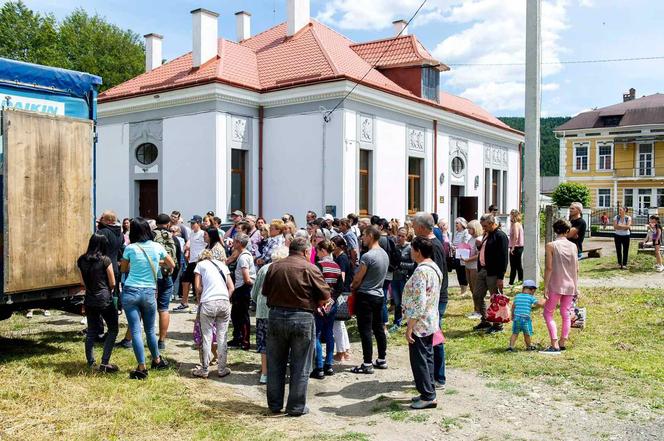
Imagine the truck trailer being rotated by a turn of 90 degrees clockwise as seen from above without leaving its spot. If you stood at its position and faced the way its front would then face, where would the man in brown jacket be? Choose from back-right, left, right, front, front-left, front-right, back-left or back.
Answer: right

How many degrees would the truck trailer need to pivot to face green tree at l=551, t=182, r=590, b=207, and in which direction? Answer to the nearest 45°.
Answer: approximately 90° to its right

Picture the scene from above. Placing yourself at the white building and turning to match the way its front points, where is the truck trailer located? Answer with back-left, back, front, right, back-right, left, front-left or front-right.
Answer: front-right

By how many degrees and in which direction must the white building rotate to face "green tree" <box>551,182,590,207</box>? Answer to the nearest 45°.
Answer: approximately 90° to its left

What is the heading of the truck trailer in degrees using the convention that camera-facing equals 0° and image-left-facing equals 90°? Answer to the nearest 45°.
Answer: approximately 135°

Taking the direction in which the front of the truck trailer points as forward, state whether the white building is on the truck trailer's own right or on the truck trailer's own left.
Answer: on the truck trailer's own right

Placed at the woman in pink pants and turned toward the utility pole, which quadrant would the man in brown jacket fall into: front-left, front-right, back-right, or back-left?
back-left

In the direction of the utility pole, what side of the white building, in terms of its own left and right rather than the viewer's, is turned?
front

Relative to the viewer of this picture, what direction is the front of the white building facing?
facing the viewer and to the right of the viewer

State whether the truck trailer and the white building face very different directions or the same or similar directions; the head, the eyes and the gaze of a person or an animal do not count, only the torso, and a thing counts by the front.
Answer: very different directions

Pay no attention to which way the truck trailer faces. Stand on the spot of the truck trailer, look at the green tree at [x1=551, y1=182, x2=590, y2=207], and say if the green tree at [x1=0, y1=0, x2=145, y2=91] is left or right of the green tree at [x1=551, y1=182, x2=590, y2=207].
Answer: left

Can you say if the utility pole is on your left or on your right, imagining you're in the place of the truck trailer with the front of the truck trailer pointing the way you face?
on your right

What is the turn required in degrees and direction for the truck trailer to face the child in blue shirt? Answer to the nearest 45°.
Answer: approximately 135° to its right

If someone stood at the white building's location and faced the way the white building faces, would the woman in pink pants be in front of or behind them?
in front
